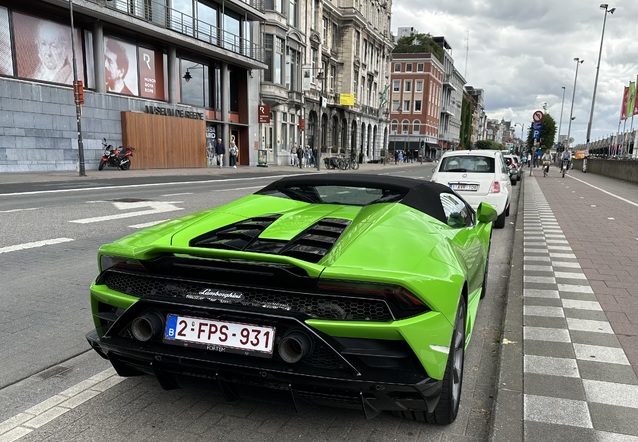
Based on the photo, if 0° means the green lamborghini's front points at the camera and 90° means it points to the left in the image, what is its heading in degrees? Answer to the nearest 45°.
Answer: approximately 225°

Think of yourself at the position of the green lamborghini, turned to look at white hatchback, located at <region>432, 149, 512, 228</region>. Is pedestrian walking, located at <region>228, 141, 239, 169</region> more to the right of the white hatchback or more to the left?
left

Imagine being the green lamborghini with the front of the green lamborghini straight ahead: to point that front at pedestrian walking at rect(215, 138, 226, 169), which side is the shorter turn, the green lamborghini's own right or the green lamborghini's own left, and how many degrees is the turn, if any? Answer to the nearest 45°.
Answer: approximately 45° to the green lamborghini's own left

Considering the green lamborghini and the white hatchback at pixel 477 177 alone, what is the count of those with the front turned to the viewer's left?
0

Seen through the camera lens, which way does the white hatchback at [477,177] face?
facing away from the viewer

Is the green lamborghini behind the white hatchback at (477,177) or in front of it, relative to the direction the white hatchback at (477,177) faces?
behind

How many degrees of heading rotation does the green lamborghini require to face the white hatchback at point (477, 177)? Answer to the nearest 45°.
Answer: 0° — it already faces it
